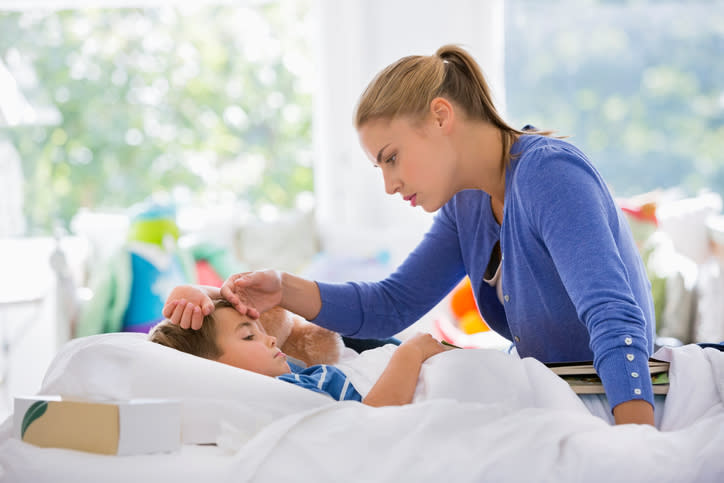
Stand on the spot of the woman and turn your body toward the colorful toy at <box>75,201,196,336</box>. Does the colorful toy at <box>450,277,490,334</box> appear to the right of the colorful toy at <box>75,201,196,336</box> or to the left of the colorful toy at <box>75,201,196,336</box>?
right

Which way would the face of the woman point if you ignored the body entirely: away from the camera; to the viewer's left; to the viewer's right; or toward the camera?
to the viewer's left

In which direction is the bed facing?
to the viewer's right

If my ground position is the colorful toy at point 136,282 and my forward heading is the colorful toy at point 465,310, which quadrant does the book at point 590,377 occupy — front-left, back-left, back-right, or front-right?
front-right
